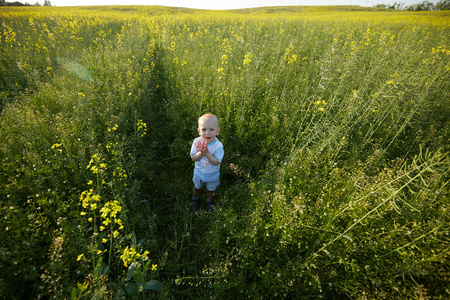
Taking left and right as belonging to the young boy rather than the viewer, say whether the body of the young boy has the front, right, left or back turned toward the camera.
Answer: front

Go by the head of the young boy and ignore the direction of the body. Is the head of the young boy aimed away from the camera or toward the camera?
toward the camera
